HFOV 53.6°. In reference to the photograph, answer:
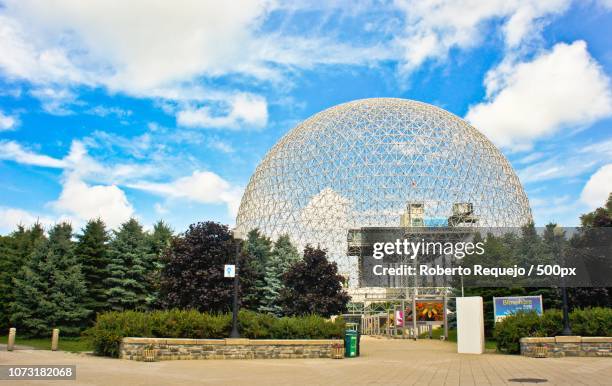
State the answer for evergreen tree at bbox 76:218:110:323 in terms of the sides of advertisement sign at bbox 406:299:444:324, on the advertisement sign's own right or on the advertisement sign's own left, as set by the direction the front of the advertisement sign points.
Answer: on the advertisement sign's own right

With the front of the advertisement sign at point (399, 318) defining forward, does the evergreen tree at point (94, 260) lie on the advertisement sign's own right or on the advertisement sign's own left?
on the advertisement sign's own right

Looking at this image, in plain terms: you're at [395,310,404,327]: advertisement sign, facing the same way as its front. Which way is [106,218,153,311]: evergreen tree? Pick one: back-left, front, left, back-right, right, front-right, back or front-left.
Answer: front-right

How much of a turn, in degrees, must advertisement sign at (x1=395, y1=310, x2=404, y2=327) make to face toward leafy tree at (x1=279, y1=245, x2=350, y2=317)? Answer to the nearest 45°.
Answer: approximately 45° to its right

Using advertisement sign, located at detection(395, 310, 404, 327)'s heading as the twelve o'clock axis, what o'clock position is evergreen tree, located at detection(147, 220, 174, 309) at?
The evergreen tree is roughly at 2 o'clock from the advertisement sign.

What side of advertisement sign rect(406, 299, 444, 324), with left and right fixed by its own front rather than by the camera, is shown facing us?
front

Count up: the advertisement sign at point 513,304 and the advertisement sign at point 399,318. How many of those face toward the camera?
2

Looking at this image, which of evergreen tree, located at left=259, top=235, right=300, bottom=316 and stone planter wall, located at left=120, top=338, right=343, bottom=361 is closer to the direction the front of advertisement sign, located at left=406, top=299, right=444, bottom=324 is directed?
the stone planter wall

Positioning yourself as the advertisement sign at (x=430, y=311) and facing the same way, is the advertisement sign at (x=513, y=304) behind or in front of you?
in front

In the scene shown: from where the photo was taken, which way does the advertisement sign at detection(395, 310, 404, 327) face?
toward the camera

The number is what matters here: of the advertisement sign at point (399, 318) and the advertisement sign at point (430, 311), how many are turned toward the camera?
2
